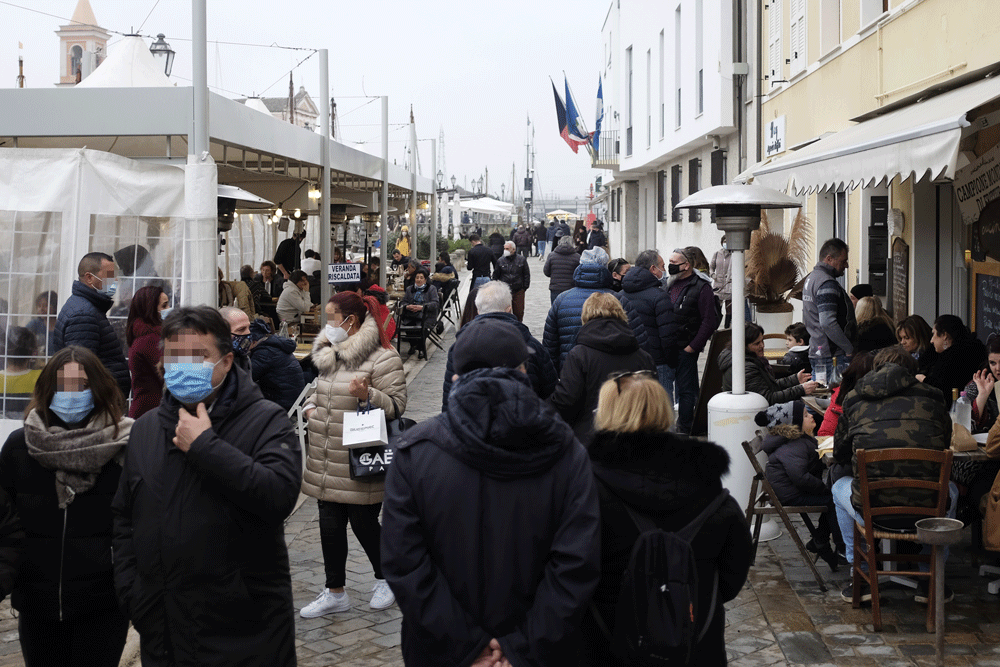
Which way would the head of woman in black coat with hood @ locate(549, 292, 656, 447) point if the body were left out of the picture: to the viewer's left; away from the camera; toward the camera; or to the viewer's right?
away from the camera

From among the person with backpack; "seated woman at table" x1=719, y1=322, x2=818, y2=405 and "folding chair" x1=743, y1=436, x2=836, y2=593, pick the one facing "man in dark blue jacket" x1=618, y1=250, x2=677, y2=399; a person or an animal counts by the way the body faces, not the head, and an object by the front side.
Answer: the person with backpack

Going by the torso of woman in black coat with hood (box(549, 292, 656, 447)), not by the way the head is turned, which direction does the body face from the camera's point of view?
away from the camera

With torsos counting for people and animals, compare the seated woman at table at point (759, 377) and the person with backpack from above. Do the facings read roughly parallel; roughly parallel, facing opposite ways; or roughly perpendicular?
roughly perpendicular

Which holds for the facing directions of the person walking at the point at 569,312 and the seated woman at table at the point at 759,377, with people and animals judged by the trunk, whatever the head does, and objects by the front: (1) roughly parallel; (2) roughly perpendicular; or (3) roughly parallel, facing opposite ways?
roughly perpendicular

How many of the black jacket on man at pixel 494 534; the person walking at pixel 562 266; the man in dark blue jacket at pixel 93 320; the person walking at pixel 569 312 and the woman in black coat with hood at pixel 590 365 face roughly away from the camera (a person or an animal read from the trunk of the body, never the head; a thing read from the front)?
4

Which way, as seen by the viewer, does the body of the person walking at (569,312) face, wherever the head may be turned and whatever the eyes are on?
away from the camera

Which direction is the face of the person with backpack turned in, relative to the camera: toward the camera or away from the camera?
away from the camera

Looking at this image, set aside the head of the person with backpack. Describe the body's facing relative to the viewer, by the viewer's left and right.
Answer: facing away from the viewer

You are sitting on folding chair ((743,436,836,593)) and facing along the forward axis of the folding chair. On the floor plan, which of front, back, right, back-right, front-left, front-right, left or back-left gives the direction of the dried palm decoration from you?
left

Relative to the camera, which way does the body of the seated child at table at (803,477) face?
to the viewer's right

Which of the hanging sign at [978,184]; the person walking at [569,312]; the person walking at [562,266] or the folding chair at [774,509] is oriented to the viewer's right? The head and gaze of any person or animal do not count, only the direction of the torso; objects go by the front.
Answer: the folding chair

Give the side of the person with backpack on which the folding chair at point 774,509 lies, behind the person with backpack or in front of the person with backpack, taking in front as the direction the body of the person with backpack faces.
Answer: in front
